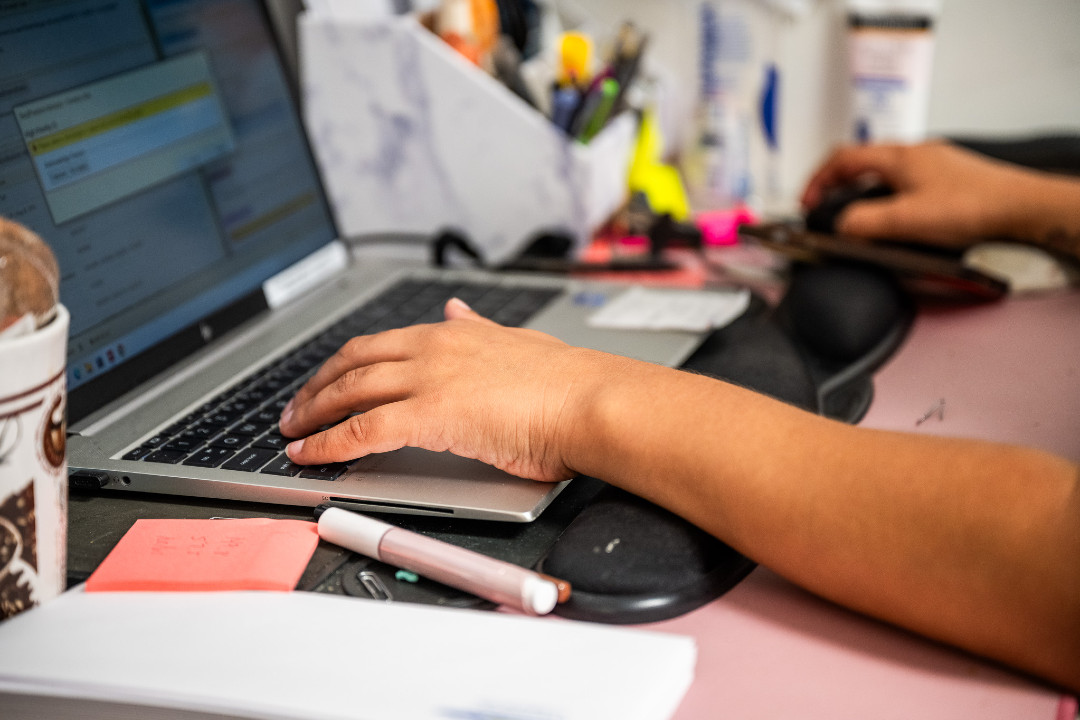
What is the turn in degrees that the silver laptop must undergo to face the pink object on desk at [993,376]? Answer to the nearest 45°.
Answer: approximately 45° to its left

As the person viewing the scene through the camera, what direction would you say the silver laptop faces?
facing the viewer and to the right of the viewer

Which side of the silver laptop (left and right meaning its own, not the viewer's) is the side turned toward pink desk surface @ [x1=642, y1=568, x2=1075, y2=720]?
front

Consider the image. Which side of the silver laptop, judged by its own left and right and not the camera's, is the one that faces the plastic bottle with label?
left
